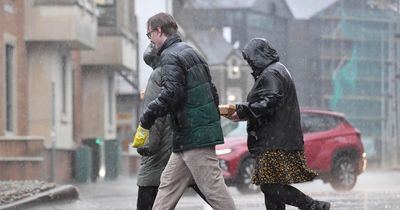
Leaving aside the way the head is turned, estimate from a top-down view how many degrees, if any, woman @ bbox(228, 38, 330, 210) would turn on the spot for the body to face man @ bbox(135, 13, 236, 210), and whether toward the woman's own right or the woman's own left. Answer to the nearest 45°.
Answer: approximately 45° to the woman's own left

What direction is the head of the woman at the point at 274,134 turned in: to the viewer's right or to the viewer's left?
to the viewer's left

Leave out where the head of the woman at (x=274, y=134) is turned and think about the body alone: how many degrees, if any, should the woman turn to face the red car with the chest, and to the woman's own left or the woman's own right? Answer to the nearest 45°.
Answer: approximately 90° to the woman's own right

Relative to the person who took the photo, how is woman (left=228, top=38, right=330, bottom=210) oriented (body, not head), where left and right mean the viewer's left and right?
facing to the left of the viewer
